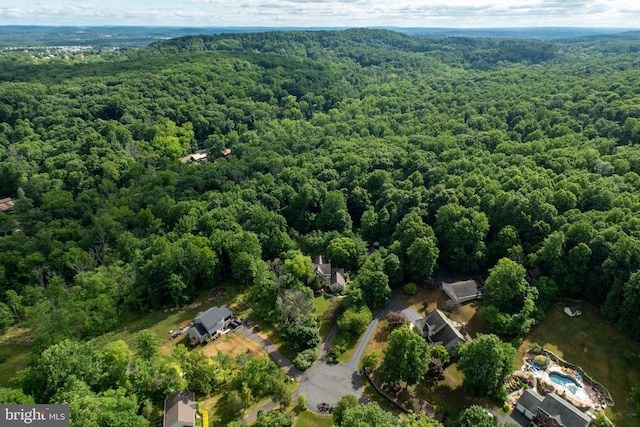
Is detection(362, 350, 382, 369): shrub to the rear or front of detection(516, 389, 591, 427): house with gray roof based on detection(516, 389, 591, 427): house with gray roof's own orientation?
to the front

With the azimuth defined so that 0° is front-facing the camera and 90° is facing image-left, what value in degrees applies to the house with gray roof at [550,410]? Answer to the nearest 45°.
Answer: approximately 45°

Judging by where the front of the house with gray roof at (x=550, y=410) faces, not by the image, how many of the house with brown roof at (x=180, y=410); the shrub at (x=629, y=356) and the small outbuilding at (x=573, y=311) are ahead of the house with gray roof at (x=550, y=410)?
1

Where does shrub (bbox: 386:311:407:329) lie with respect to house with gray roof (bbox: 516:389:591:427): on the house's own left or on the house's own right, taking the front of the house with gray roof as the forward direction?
on the house's own right

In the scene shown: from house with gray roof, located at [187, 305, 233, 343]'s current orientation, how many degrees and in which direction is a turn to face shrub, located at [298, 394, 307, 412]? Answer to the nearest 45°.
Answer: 0° — it already faces it

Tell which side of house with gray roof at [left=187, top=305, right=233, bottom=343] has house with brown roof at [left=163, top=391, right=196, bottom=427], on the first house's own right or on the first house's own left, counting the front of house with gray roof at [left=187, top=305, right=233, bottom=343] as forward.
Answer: on the first house's own right

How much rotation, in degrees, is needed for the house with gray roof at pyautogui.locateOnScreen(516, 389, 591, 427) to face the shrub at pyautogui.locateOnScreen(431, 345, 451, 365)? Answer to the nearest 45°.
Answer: approximately 45° to its right

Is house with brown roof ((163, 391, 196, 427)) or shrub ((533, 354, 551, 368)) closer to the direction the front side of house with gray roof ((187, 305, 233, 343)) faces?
the shrub

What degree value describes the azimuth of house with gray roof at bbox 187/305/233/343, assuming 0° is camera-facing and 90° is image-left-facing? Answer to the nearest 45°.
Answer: approximately 315°

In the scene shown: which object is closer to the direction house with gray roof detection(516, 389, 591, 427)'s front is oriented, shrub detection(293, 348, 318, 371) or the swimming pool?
the shrub

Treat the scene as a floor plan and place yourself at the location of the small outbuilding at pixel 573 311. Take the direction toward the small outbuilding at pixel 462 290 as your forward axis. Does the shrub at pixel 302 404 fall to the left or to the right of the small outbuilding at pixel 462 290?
left

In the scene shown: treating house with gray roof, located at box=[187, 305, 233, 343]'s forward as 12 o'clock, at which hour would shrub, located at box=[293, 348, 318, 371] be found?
The shrub is roughly at 12 o'clock from the house with gray roof.

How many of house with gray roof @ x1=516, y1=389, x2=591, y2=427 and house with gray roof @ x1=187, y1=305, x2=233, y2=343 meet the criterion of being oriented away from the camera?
0

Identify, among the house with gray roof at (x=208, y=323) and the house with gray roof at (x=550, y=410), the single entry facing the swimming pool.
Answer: the house with gray roof at (x=208, y=323)

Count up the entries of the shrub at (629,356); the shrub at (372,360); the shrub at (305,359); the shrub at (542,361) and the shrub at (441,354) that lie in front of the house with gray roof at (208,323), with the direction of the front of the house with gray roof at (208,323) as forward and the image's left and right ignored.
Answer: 5
